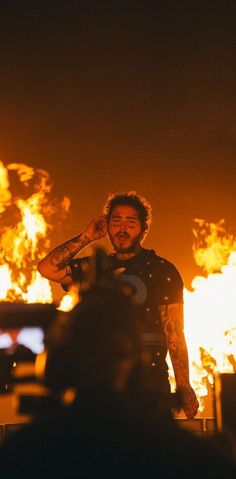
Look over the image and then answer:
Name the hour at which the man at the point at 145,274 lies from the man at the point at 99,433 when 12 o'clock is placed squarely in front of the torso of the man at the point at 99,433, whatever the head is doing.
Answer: the man at the point at 145,274 is roughly at 12 o'clock from the man at the point at 99,433.

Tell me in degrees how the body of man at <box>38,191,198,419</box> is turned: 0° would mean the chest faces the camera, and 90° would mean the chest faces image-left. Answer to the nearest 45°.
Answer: approximately 0°

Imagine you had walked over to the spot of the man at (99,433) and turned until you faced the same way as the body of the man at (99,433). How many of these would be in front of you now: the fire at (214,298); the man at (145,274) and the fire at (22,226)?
3

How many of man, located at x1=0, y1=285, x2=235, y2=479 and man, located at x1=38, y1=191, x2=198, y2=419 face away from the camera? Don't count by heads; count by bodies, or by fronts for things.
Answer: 1

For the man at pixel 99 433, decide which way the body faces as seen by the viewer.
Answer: away from the camera

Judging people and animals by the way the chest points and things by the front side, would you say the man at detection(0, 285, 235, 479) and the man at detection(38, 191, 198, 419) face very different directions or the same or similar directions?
very different directions

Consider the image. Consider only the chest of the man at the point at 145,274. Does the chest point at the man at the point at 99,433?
yes

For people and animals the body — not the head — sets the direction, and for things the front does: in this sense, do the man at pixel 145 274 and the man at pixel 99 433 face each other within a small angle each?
yes
